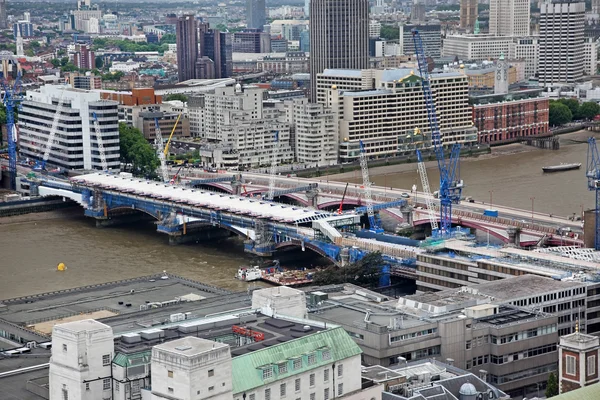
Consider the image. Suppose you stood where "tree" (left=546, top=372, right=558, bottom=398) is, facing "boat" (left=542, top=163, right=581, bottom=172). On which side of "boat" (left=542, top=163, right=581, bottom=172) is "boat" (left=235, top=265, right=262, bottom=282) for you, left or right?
left

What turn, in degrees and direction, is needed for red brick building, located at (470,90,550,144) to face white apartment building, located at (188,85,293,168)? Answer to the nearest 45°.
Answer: approximately 45° to its right

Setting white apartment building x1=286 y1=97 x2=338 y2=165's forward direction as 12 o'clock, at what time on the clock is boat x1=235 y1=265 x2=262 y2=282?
The boat is roughly at 12 o'clock from the white apartment building.

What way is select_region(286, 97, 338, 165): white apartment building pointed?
toward the camera

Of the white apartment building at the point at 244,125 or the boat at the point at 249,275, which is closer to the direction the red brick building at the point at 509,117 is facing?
the boat

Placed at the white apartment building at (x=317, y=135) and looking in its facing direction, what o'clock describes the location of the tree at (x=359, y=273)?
The tree is roughly at 12 o'clock from the white apartment building.

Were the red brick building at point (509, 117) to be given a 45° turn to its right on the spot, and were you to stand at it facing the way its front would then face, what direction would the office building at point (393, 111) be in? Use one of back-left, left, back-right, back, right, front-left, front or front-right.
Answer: front

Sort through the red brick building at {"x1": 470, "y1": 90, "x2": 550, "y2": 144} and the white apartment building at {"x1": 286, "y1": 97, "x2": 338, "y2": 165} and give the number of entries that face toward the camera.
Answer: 2

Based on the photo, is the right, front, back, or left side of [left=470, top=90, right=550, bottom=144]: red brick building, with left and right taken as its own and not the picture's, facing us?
front

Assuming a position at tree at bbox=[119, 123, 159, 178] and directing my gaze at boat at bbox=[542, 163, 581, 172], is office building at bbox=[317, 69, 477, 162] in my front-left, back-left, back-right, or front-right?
front-left

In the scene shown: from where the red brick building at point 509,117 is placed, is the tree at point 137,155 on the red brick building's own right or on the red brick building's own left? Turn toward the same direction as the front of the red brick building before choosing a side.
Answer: on the red brick building's own right

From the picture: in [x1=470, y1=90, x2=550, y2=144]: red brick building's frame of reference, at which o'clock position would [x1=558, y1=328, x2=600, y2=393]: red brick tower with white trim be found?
The red brick tower with white trim is roughly at 12 o'clock from the red brick building.

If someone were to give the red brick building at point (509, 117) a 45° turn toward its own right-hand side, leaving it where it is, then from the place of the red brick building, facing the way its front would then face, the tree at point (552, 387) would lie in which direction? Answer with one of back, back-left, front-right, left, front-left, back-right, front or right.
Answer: front-left

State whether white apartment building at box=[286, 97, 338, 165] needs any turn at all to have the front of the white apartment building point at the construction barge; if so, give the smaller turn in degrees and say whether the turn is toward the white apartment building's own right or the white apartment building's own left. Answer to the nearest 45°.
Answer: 0° — it already faces it

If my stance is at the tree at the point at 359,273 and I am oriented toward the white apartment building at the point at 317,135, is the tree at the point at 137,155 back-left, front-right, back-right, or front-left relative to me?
front-left
